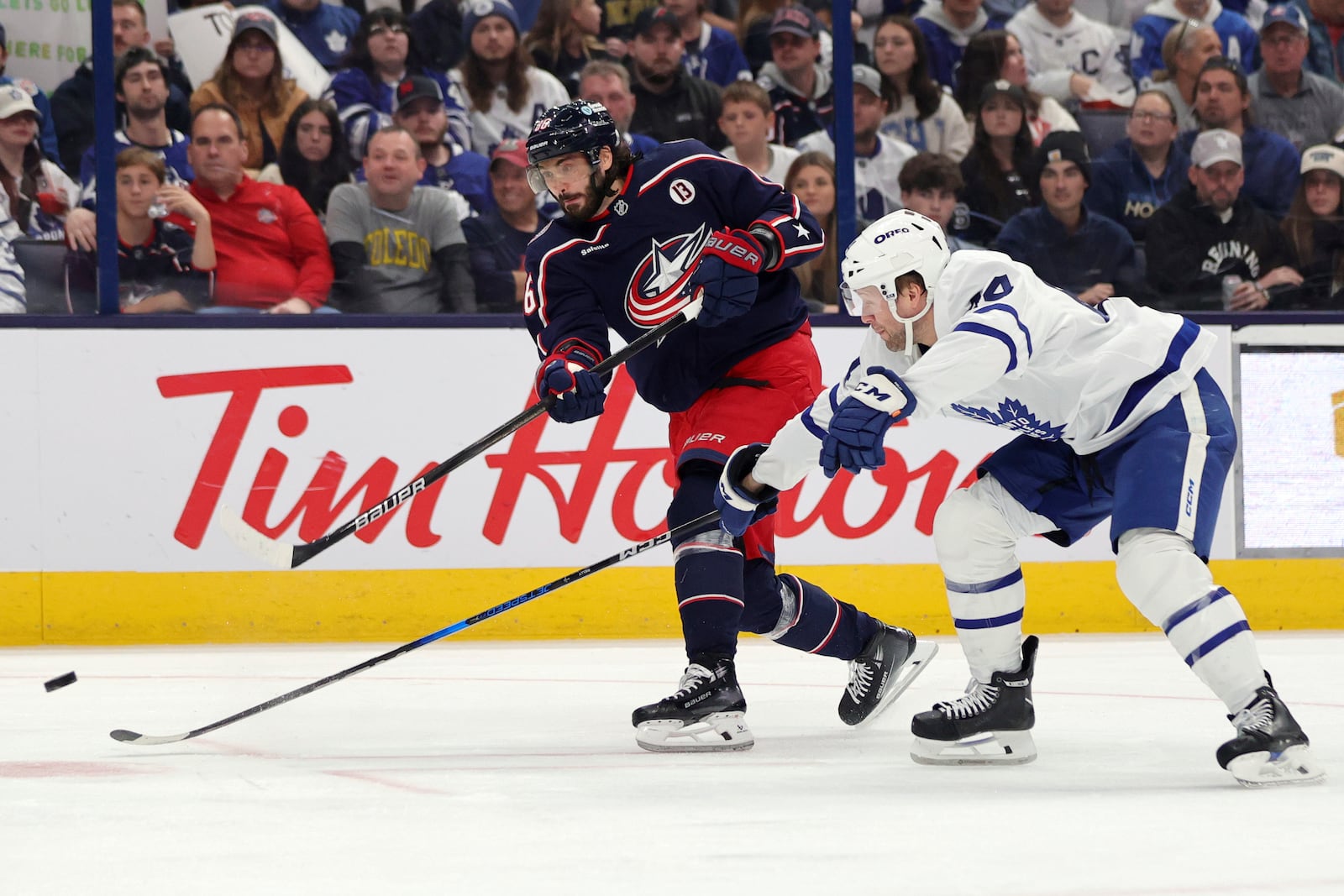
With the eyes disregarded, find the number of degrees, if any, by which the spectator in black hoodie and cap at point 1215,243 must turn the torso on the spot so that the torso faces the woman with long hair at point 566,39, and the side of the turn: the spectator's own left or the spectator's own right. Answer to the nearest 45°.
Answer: approximately 90° to the spectator's own right

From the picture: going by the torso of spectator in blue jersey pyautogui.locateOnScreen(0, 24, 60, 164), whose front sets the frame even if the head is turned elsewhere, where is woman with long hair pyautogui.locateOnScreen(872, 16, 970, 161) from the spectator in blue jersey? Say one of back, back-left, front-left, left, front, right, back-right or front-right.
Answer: left

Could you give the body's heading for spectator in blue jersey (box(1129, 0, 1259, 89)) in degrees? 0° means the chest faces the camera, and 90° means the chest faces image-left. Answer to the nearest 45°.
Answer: approximately 0°

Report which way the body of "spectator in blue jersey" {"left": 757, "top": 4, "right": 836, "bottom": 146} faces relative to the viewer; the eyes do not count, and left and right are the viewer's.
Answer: facing the viewer

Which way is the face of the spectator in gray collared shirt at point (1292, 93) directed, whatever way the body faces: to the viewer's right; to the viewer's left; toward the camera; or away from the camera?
toward the camera

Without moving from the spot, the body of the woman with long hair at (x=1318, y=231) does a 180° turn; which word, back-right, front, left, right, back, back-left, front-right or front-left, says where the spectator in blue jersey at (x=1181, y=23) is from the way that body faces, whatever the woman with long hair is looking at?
front-left

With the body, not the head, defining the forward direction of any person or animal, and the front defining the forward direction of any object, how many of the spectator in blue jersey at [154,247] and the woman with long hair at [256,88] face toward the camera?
2

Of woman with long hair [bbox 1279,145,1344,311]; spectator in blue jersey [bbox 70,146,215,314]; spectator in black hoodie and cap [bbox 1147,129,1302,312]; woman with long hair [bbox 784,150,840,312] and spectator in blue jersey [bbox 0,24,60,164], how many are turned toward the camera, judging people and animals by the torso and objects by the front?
5

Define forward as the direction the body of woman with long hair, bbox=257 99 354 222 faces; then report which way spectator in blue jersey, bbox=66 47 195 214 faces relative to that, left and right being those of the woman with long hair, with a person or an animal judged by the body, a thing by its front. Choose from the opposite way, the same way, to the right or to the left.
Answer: the same way

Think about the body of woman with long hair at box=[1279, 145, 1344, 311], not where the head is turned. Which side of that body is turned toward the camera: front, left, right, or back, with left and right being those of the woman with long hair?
front

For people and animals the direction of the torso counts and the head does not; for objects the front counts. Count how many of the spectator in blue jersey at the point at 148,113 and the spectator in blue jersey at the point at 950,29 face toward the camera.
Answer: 2

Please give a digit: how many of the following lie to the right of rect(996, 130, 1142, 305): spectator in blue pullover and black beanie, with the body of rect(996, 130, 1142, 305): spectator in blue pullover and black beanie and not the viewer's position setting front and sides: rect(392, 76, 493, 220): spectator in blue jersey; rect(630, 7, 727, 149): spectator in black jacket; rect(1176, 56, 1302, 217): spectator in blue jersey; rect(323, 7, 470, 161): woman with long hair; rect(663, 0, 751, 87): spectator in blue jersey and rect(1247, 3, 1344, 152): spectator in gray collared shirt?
4

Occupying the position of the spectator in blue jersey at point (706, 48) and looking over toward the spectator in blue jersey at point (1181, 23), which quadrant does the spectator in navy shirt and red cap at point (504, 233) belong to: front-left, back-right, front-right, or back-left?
back-right

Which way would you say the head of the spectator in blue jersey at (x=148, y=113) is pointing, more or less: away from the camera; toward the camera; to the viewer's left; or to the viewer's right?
toward the camera

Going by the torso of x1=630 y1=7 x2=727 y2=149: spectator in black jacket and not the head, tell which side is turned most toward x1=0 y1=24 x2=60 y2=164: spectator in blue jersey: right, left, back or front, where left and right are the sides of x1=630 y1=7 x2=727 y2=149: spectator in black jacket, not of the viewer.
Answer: right

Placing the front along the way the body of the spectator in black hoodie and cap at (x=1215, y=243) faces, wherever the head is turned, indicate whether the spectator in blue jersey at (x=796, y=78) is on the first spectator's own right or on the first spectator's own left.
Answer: on the first spectator's own right

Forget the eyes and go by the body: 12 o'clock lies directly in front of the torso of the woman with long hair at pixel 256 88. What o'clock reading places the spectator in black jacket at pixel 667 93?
The spectator in black jacket is roughly at 9 o'clock from the woman with long hair.

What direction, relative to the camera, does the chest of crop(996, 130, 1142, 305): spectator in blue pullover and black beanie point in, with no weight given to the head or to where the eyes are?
toward the camera

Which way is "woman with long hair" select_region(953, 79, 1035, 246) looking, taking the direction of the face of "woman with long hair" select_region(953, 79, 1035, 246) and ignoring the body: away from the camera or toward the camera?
toward the camera
